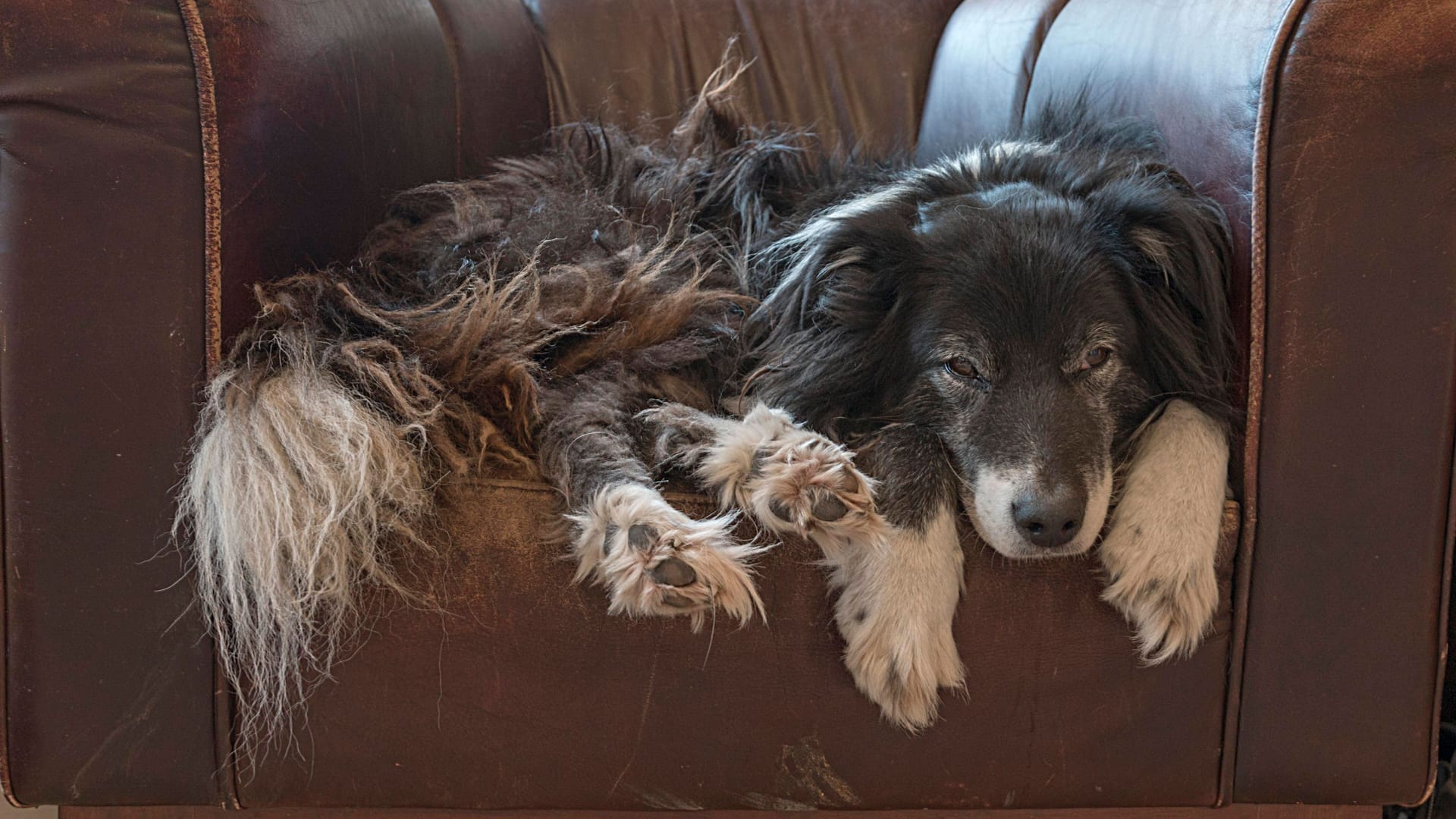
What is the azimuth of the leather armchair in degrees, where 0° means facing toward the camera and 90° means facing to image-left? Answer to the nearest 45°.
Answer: approximately 0°
